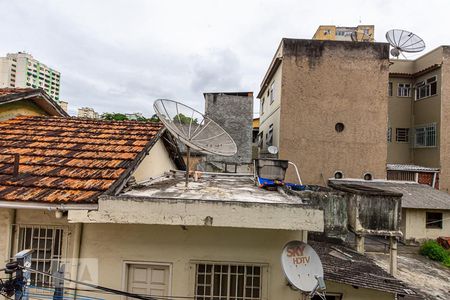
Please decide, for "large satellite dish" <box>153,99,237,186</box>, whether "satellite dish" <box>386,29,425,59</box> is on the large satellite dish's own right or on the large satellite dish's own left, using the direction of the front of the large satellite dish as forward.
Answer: on the large satellite dish's own left

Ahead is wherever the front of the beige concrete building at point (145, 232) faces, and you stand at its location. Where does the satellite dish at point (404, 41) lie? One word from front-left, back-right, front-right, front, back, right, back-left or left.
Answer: back-left

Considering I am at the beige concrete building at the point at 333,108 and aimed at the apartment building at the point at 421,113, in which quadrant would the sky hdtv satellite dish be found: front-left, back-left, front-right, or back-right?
back-right

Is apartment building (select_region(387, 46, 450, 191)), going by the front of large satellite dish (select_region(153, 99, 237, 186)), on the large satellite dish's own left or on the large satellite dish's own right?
on the large satellite dish's own left

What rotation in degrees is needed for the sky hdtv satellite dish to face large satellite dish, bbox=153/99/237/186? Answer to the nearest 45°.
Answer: approximately 180°
